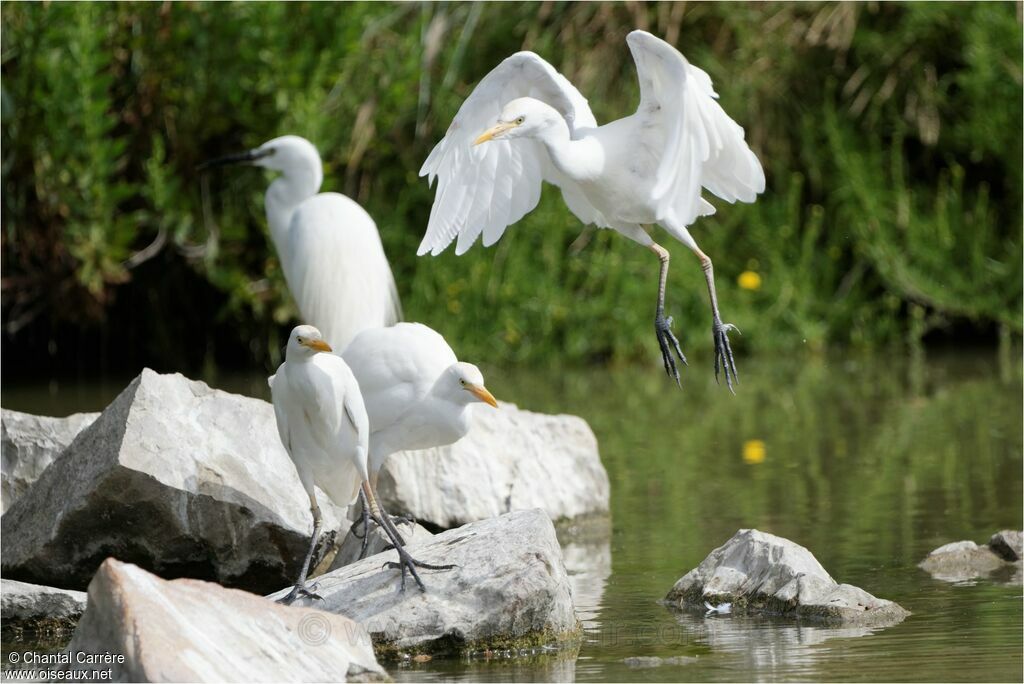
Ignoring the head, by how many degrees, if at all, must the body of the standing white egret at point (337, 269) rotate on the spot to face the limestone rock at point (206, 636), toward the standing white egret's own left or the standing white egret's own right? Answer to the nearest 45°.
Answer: approximately 90° to the standing white egret's own left

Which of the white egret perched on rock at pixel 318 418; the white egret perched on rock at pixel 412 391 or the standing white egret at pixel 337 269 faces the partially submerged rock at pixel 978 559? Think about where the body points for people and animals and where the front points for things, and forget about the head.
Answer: the white egret perched on rock at pixel 412 391

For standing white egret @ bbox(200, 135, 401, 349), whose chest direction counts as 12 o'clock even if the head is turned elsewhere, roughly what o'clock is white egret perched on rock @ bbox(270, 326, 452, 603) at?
The white egret perched on rock is roughly at 9 o'clock from the standing white egret.

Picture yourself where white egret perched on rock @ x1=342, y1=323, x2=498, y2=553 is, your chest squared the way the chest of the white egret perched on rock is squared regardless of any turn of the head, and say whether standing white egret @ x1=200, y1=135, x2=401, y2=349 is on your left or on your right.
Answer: on your left

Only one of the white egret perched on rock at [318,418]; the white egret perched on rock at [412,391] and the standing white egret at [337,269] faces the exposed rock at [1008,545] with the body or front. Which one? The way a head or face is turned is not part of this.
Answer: the white egret perched on rock at [412,391]

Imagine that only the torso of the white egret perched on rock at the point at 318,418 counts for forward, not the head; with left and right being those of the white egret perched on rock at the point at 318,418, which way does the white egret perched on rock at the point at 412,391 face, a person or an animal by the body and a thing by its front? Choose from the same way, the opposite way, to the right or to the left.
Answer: to the left

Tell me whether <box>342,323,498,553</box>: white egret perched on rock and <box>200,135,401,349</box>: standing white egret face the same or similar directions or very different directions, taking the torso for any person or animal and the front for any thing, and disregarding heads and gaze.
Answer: very different directions

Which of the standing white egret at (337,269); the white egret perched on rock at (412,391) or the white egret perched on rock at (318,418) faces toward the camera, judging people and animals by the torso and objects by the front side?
the white egret perched on rock at (318,418)

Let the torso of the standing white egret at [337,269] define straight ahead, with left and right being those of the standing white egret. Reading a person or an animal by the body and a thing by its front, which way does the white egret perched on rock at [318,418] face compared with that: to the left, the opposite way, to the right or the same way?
to the left

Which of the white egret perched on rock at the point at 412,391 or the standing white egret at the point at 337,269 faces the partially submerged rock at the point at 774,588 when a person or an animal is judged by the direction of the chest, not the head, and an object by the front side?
the white egret perched on rock

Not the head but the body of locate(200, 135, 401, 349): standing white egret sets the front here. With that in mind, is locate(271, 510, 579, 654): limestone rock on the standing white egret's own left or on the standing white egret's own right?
on the standing white egret's own left

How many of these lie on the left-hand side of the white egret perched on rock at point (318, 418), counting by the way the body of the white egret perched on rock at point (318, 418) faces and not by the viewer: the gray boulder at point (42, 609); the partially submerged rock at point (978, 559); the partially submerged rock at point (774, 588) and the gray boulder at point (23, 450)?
2

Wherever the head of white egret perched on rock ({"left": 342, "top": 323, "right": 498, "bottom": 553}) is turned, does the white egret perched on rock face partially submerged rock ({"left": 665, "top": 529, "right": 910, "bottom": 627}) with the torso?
yes

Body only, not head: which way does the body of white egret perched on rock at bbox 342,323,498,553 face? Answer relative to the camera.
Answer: to the viewer's right

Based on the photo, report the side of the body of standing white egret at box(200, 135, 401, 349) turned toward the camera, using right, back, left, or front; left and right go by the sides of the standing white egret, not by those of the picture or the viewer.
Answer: left

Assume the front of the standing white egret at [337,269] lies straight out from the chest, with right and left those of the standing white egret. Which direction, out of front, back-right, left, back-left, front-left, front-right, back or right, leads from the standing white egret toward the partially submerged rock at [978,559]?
back-left

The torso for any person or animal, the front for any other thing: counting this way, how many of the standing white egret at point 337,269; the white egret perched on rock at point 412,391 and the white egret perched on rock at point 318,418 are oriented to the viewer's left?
1
